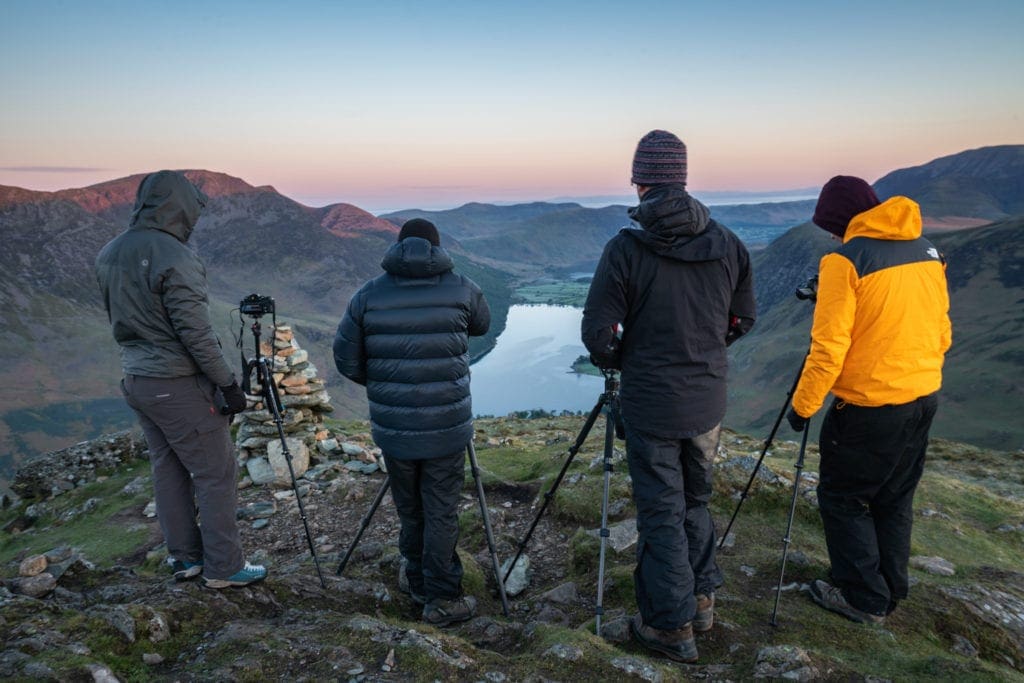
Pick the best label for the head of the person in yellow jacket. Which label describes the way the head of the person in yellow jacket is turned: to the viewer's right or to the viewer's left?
to the viewer's left

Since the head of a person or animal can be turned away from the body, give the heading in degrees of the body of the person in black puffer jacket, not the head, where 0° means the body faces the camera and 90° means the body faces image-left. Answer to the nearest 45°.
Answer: approximately 180°

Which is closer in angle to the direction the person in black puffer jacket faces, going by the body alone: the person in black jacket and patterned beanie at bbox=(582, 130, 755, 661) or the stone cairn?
the stone cairn

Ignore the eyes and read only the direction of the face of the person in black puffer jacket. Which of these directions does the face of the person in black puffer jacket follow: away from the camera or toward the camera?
away from the camera

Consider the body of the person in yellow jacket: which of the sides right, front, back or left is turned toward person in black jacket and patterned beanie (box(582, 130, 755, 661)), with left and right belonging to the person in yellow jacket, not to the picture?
left

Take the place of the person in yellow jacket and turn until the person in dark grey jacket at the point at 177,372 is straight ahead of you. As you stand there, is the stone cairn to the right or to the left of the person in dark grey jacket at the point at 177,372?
right

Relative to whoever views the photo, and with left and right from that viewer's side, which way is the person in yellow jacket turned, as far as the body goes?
facing away from the viewer and to the left of the viewer

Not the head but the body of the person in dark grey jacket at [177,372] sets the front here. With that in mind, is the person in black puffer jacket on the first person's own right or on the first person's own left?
on the first person's own right

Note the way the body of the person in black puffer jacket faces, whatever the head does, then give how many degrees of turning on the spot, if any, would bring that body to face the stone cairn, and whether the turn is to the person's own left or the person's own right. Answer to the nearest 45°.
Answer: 0° — they already face it

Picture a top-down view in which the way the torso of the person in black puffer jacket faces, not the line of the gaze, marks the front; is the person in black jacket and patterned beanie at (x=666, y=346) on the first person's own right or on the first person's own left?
on the first person's own right

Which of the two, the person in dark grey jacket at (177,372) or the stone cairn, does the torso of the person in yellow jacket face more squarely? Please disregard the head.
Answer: the stone cairn

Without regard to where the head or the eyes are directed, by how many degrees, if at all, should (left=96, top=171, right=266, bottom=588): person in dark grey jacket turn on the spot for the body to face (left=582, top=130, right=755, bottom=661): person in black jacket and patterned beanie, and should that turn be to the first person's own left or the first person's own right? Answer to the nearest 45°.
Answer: approximately 90° to the first person's own right
